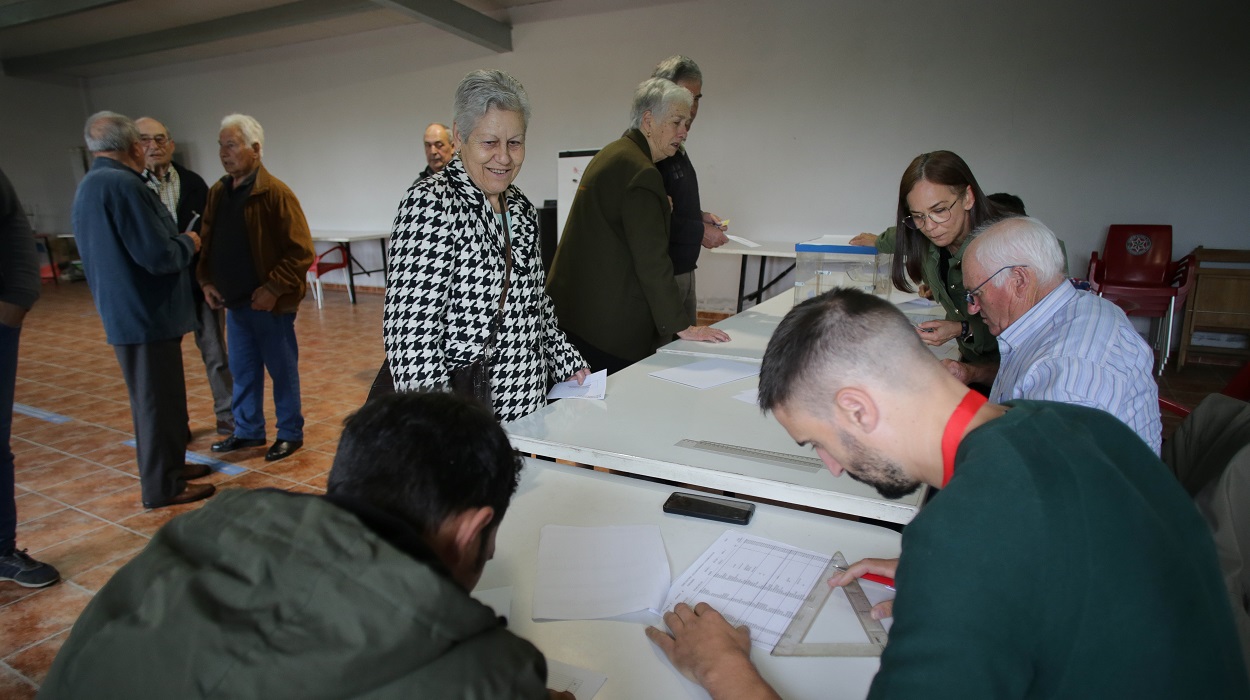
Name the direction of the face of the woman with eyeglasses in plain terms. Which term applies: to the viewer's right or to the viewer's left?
to the viewer's left

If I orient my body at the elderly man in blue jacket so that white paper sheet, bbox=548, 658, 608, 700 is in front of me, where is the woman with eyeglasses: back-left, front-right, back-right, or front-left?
front-left

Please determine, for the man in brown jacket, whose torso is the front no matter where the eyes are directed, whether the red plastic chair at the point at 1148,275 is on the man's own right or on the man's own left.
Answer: on the man's own left

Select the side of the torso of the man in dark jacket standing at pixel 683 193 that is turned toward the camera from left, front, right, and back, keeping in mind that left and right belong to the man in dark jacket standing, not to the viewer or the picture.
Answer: right

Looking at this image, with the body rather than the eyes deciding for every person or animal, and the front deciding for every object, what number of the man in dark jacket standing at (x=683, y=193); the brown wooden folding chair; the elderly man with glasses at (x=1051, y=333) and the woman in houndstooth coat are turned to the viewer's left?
1

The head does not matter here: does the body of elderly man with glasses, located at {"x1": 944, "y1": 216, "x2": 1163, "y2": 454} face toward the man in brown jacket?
yes

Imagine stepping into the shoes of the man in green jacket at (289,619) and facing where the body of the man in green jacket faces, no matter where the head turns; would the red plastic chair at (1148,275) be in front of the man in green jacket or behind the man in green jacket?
in front

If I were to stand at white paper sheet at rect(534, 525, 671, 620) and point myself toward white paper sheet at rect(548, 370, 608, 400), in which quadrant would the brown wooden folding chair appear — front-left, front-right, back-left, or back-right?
front-right

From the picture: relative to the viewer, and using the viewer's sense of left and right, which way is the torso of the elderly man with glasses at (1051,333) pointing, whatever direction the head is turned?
facing to the left of the viewer

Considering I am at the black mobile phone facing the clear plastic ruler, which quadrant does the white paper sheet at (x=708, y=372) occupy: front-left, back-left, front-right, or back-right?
front-left

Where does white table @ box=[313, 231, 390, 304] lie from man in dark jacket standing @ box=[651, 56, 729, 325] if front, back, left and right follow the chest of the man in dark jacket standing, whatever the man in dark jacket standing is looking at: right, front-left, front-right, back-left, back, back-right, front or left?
back-left

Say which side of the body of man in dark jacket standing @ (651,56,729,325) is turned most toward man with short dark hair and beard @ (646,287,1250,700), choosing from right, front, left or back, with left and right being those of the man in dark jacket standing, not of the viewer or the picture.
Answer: right

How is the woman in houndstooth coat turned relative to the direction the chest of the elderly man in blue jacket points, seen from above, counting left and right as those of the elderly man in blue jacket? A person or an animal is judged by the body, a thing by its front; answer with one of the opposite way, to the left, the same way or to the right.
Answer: to the right

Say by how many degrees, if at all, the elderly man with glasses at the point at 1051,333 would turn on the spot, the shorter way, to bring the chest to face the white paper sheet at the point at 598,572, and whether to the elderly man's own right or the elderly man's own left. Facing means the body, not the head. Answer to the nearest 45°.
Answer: approximately 45° to the elderly man's own left

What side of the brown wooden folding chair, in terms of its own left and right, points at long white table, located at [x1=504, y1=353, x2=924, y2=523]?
front

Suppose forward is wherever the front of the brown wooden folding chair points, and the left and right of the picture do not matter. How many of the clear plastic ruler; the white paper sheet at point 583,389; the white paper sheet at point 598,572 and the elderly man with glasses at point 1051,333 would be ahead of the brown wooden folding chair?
4

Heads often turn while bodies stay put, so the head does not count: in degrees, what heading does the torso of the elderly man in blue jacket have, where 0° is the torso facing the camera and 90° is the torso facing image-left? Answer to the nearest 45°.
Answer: approximately 225°

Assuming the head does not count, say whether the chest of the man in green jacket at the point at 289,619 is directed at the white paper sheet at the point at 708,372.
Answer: yes

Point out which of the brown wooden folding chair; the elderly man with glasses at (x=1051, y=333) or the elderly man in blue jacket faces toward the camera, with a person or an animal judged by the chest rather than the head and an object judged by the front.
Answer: the brown wooden folding chair
